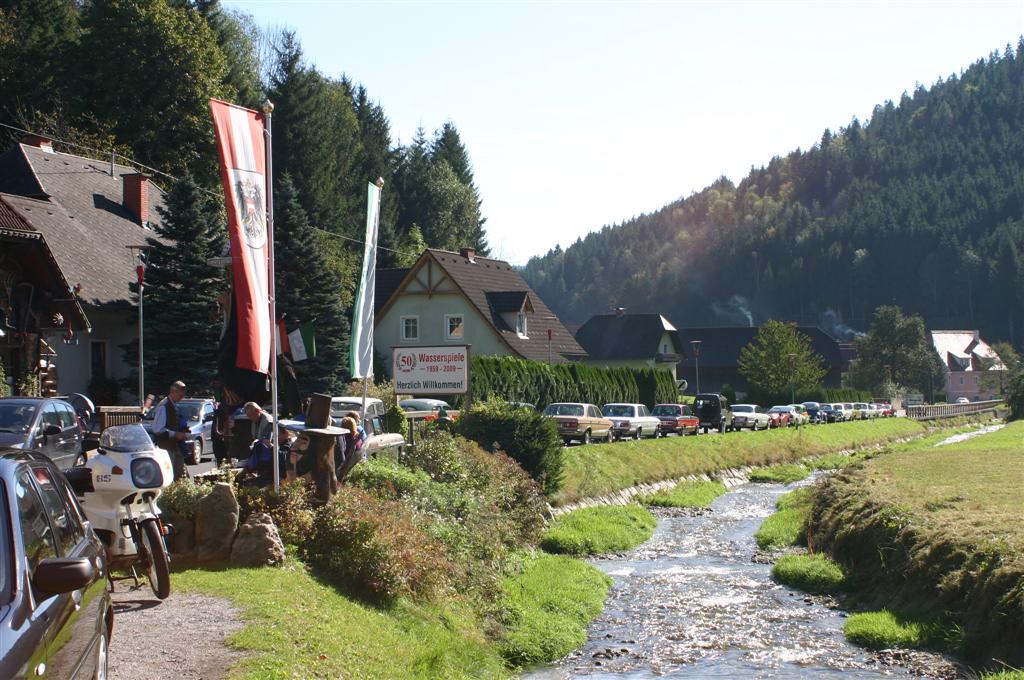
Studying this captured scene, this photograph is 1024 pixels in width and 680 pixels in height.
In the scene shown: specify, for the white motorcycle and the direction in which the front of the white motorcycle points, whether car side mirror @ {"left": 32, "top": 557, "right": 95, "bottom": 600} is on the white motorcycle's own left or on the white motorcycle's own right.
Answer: on the white motorcycle's own right

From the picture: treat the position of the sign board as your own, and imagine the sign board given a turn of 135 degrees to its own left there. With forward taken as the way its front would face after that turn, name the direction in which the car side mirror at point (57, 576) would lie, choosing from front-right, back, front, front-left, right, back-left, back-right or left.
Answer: back-right

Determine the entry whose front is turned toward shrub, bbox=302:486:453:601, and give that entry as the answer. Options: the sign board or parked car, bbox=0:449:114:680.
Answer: the sign board

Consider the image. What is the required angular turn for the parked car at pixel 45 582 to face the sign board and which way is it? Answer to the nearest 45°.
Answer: approximately 180°

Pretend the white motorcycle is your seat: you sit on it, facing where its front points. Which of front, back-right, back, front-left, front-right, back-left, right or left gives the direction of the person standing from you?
back-left

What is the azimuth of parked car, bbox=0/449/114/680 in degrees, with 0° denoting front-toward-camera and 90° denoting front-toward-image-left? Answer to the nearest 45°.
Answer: approximately 45°

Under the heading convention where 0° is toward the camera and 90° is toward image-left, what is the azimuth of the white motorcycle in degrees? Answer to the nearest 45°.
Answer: approximately 315°

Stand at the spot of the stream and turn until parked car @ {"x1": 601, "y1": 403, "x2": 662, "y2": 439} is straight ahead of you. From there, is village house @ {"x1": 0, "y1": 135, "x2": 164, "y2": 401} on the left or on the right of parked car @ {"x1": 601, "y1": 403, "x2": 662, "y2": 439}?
left

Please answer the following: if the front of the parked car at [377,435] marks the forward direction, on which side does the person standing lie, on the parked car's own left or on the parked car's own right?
on the parked car's own right
